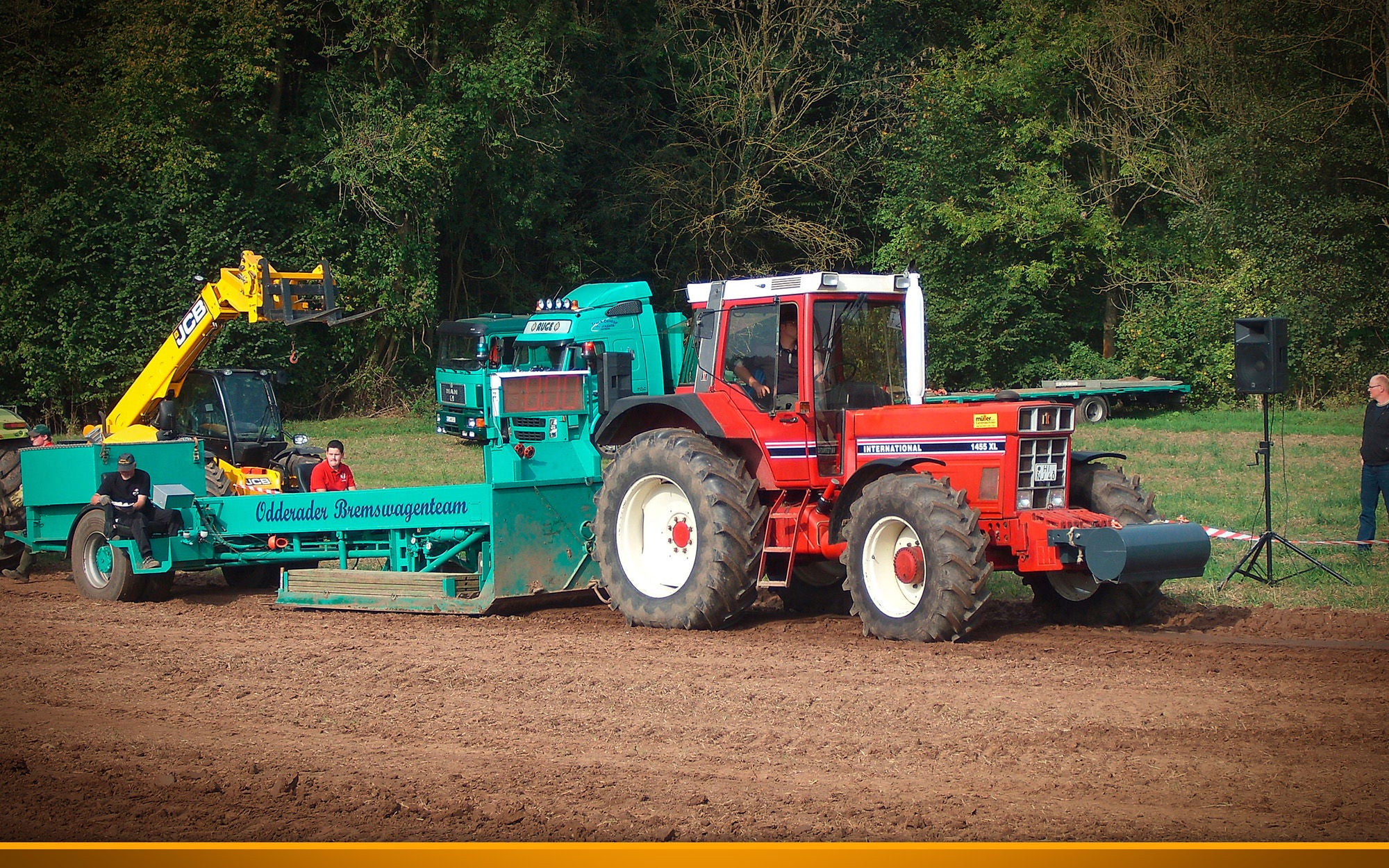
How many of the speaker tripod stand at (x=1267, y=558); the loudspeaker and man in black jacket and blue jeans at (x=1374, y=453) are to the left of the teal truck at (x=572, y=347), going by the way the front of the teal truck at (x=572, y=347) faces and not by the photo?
3

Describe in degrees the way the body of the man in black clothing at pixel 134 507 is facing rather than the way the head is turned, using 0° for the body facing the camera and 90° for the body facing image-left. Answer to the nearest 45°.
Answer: approximately 0°

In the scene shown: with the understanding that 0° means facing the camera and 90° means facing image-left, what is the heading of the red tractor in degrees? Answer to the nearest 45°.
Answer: approximately 315°

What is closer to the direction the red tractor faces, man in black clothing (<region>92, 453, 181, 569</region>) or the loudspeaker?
the loudspeaker

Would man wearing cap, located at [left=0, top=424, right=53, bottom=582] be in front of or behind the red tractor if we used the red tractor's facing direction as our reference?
behind

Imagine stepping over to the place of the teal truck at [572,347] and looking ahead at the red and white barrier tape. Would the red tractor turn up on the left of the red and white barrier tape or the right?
right

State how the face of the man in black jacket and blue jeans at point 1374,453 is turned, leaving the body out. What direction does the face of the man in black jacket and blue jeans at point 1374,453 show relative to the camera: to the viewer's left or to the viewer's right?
to the viewer's left

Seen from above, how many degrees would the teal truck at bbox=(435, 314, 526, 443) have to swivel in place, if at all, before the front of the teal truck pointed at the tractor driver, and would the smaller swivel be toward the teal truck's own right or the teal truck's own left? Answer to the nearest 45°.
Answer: approximately 45° to the teal truck's own left

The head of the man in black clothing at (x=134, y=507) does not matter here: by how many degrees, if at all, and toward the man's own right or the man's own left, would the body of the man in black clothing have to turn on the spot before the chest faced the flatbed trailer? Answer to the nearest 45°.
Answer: approximately 135° to the man's own left
